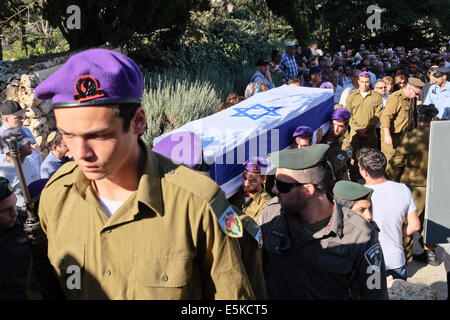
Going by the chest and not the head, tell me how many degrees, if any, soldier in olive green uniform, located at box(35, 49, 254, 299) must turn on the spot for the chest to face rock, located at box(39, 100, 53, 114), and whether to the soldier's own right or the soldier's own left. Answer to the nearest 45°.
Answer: approximately 135° to the soldier's own right

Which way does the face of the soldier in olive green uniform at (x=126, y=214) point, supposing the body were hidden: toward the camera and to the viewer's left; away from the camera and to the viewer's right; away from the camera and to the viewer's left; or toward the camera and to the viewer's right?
toward the camera and to the viewer's left

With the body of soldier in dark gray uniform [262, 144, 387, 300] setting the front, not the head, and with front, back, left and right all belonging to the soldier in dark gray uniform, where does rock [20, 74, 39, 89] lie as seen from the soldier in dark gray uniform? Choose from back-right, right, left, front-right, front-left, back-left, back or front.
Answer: right

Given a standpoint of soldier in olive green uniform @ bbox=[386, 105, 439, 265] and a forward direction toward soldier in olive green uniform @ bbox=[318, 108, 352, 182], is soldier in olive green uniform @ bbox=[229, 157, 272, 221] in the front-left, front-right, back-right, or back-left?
front-left

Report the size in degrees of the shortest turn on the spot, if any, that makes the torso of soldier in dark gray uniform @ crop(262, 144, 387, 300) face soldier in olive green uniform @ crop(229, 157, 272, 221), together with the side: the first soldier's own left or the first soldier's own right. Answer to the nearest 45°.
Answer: approximately 135° to the first soldier's own right

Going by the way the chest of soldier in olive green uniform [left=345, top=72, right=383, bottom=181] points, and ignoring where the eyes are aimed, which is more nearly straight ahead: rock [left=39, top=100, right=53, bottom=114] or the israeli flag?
the israeli flag

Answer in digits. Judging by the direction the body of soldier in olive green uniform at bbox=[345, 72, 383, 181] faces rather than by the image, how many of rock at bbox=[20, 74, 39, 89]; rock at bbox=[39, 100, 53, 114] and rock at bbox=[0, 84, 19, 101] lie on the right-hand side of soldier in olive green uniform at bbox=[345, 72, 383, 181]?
3

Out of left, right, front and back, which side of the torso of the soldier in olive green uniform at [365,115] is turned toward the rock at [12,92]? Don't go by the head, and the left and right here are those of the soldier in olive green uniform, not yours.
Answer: right

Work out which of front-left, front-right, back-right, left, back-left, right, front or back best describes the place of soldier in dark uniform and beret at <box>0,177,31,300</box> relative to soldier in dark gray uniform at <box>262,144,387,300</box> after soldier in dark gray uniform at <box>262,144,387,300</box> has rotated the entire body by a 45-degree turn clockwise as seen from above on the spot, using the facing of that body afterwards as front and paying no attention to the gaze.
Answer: front

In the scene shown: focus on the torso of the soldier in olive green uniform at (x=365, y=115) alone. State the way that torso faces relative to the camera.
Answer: toward the camera

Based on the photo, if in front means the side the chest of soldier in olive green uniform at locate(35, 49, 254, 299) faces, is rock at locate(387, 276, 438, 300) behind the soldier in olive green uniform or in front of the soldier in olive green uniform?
behind

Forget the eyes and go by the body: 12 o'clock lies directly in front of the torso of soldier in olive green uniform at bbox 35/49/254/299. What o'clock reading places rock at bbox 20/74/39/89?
The rock is roughly at 4 o'clock from the soldier in olive green uniform.
